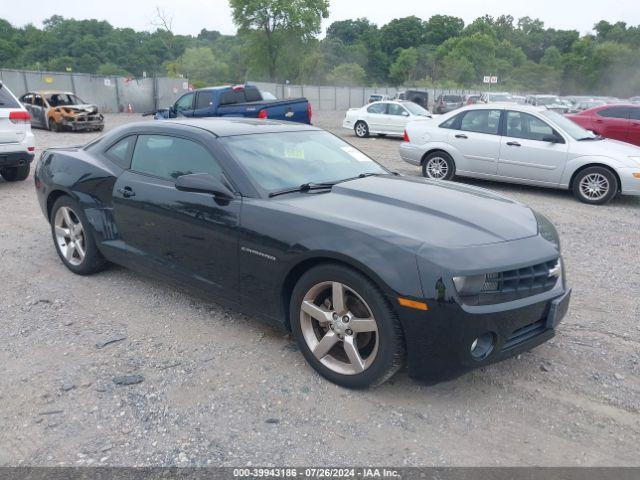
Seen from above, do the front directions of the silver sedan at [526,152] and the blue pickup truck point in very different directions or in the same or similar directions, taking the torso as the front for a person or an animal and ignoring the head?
very different directions

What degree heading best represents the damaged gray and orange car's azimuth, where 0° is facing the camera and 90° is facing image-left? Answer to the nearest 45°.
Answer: approximately 315°

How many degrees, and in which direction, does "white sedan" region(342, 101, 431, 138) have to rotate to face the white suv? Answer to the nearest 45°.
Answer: approximately 90° to its right

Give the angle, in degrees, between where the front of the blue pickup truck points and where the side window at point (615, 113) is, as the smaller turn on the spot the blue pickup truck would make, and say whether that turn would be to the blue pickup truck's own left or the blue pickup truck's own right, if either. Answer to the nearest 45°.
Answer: approximately 135° to the blue pickup truck's own right

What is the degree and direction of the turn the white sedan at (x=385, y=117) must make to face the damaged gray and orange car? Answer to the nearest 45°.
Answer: approximately 135° to its right

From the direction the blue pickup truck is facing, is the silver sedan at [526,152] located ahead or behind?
behind

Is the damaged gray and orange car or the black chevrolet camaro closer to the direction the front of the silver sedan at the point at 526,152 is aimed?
the black chevrolet camaro

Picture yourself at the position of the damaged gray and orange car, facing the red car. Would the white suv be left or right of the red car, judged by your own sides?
right

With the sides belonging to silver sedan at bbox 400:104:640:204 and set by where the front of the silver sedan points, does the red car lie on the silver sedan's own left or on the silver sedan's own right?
on the silver sedan's own left

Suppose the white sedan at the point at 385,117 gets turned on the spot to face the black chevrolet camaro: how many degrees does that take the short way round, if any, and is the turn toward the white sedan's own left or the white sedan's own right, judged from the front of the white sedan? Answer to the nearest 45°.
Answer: approximately 45° to the white sedan's own right
